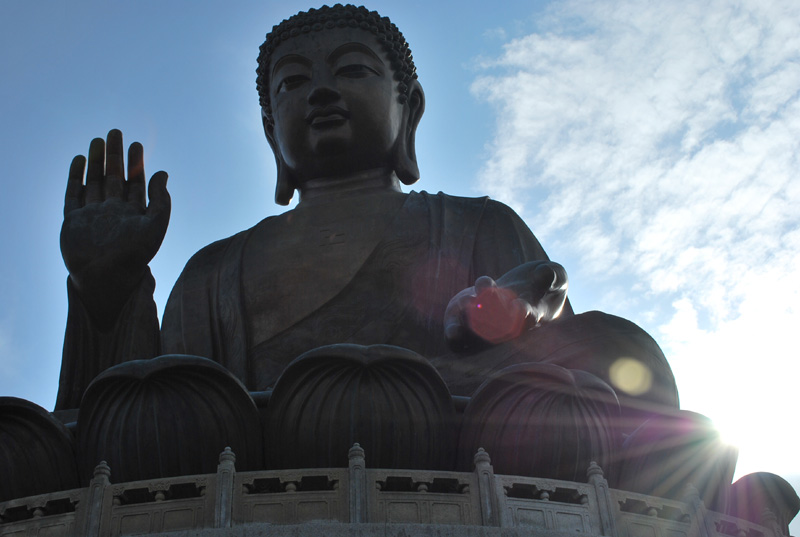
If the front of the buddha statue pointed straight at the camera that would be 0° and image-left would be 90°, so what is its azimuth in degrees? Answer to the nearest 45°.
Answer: approximately 0°
